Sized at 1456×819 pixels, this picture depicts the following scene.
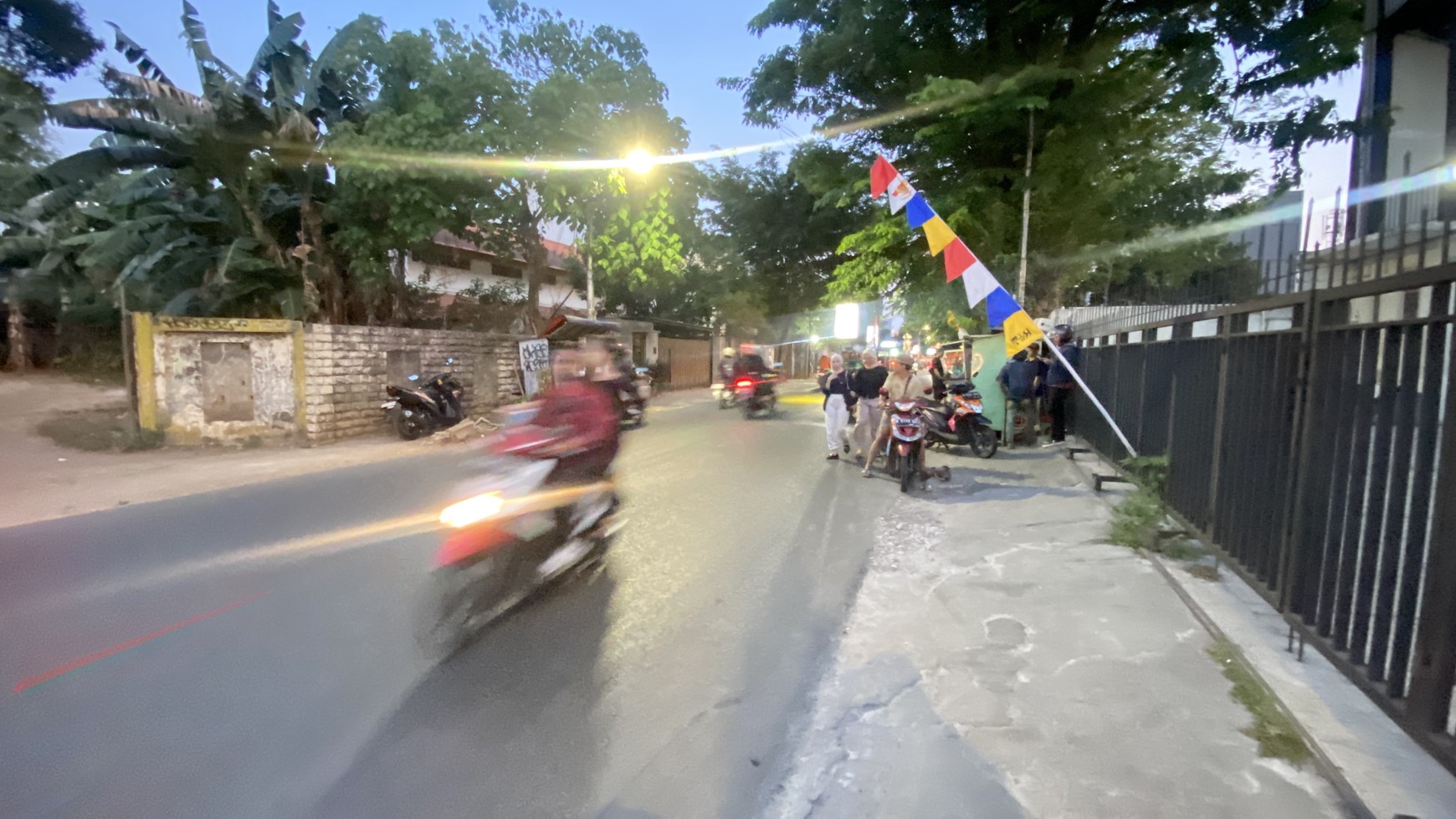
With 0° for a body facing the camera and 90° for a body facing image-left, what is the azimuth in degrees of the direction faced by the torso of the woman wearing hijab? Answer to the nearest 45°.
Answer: approximately 0°
